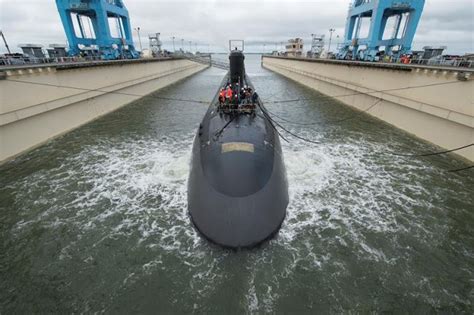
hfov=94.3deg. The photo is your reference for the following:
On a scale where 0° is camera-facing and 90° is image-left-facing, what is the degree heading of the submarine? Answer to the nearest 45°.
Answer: approximately 0°

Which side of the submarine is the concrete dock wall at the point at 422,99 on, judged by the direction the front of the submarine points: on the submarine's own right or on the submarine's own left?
on the submarine's own left

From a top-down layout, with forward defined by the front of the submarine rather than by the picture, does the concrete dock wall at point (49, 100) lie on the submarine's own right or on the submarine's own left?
on the submarine's own right

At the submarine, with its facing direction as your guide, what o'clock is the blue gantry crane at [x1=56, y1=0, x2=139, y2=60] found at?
The blue gantry crane is roughly at 5 o'clock from the submarine.
